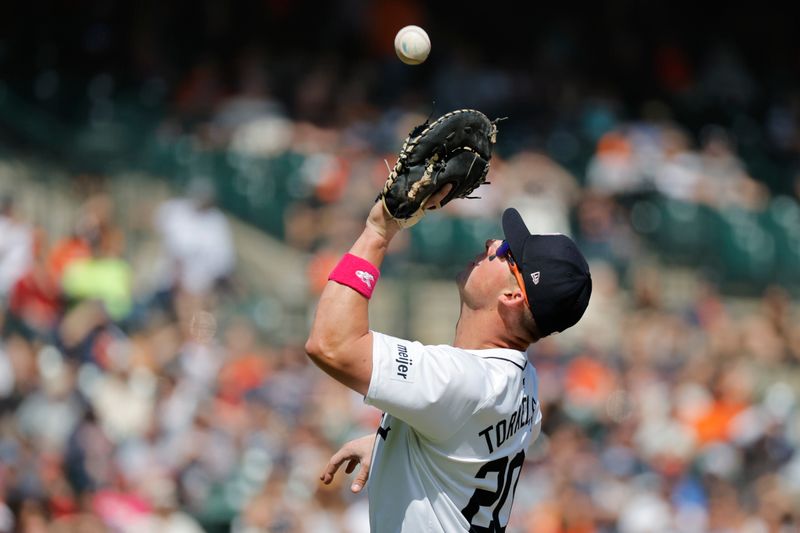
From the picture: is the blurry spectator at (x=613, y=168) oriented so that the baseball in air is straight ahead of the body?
yes

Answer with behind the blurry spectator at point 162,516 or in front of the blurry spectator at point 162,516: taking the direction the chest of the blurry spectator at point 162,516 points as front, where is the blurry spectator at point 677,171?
behind

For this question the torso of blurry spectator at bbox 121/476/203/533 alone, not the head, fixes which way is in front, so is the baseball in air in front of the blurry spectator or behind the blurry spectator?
in front

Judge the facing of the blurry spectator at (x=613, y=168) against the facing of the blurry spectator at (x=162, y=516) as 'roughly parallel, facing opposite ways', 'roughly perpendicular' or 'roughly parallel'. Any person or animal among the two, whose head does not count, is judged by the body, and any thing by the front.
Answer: roughly parallel

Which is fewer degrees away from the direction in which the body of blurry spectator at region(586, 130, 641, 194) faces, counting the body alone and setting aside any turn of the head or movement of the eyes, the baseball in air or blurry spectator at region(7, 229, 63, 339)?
the baseball in air

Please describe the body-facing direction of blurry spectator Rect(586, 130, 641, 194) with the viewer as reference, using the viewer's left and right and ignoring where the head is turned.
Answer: facing the viewer

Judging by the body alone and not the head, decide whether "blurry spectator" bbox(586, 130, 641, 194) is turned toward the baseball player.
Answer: yes

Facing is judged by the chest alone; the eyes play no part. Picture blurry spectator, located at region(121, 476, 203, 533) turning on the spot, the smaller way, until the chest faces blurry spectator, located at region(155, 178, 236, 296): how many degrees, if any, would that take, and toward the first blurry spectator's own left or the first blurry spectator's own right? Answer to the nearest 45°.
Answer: approximately 180°

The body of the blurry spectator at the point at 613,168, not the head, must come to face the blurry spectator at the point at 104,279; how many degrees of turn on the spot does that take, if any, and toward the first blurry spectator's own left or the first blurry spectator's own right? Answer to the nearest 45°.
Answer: approximately 45° to the first blurry spectator's own right

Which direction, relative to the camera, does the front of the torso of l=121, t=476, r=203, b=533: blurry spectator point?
toward the camera

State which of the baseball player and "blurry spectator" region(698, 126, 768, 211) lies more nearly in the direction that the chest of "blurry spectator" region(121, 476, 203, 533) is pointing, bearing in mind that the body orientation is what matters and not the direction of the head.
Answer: the baseball player

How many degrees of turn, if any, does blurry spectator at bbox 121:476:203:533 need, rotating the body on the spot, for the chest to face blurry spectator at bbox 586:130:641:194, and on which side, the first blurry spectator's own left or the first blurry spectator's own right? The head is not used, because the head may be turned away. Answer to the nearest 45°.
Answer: approximately 135° to the first blurry spectator's own left

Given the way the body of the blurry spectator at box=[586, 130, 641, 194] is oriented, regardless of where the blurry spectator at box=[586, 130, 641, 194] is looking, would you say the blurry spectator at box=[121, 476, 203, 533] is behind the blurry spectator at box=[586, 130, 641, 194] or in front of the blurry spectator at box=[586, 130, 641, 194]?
in front

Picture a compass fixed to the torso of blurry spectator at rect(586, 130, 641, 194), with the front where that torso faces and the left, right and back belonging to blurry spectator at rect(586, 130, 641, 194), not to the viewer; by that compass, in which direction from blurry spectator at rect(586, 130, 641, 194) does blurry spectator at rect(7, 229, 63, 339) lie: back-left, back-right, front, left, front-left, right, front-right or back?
front-right

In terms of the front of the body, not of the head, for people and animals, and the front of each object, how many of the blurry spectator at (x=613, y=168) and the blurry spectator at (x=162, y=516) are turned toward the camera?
2

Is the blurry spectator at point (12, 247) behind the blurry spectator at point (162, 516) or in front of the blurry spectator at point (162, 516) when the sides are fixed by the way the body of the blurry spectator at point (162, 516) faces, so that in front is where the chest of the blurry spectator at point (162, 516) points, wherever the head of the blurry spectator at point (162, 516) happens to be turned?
behind

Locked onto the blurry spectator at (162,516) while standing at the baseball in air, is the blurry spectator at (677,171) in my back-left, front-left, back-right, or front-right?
front-right
